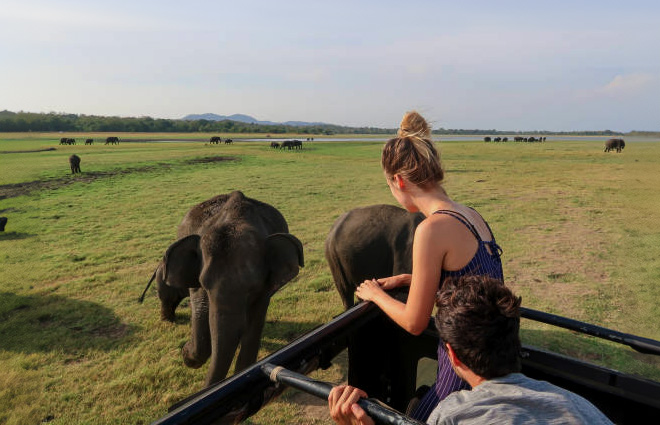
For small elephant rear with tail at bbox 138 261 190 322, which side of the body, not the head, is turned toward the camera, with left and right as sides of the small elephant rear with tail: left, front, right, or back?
right

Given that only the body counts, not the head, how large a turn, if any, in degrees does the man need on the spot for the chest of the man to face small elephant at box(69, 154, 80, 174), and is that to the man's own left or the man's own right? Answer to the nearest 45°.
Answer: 0° — they already face it

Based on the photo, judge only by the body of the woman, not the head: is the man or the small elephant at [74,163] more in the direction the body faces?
the small elephant

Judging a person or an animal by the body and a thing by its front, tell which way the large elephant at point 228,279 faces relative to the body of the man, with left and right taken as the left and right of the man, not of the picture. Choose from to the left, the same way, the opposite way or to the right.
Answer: the opposite way

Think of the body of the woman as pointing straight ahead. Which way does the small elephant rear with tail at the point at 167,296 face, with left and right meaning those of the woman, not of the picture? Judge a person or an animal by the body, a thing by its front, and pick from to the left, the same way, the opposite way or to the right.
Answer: to the right

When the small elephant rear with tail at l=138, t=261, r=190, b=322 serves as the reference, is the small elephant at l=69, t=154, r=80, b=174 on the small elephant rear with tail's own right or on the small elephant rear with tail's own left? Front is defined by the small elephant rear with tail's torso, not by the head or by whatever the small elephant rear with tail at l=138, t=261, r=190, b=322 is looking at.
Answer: on the small elephant rear with tail's own left

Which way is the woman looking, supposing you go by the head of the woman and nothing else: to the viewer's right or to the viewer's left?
to the viewer's left

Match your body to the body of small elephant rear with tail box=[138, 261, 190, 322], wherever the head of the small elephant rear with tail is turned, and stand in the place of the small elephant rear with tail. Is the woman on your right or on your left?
on your right
